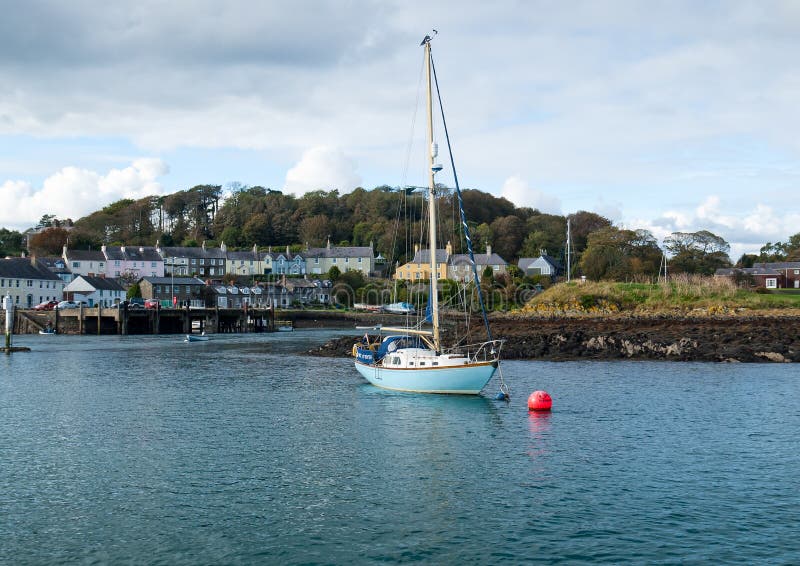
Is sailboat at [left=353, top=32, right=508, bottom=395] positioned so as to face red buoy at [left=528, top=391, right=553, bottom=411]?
yes

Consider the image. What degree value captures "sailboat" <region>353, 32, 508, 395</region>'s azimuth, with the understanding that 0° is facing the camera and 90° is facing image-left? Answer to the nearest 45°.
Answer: approximately 315°
